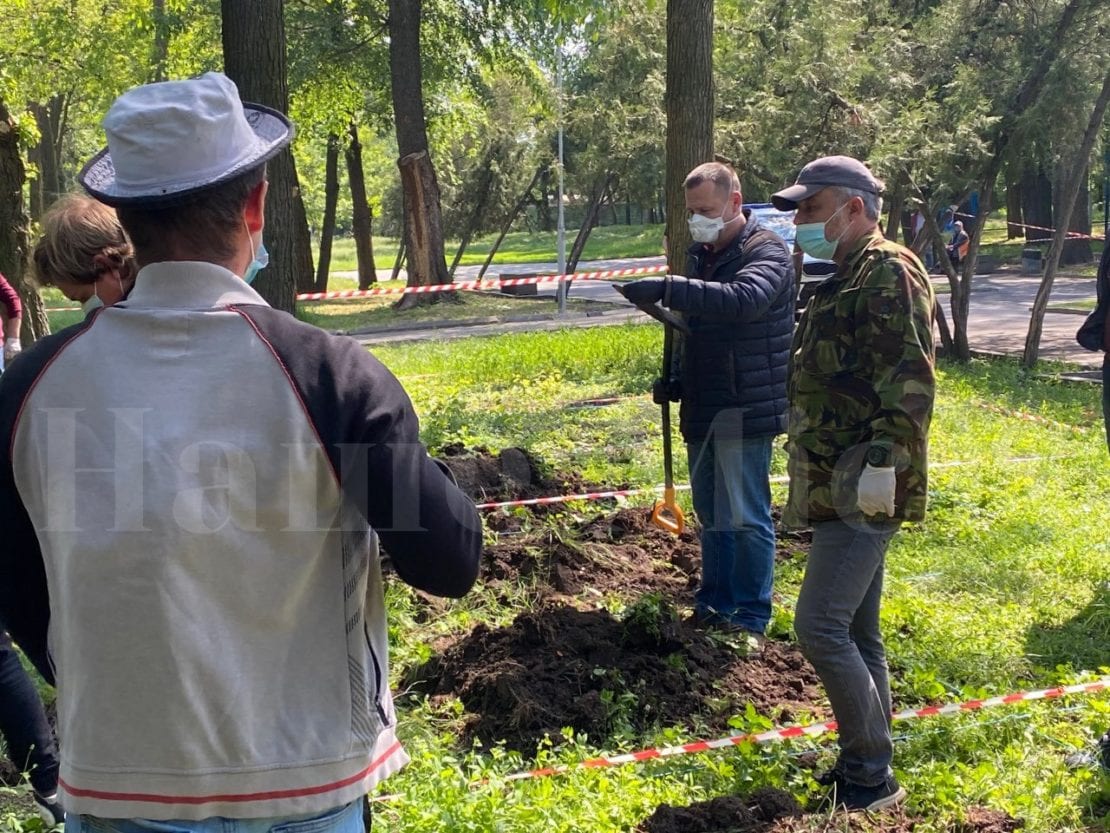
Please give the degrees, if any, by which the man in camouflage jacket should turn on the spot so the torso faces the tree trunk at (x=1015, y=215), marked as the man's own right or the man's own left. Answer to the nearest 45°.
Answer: approximately 90° to the man's own right

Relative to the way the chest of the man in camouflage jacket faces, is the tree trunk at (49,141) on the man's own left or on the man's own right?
on the man's own right

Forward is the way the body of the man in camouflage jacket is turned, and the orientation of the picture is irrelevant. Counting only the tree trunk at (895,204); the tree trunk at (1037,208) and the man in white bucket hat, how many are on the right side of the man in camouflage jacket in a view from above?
2

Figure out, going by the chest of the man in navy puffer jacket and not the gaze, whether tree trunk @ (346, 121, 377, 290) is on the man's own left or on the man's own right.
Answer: on the man's own right

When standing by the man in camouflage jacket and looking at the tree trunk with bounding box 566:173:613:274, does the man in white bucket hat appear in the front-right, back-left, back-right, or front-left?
back-left

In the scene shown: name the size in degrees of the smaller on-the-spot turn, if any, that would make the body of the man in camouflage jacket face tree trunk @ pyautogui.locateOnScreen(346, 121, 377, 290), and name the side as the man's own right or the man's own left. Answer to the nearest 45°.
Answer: approximately 45° to the man's own right

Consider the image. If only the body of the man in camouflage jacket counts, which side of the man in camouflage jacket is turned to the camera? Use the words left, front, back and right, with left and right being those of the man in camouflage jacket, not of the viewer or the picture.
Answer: left

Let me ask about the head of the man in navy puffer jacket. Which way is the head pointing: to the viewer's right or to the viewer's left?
to the viewer's left

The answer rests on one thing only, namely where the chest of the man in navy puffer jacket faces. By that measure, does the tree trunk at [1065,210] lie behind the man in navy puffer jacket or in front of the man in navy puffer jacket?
behind

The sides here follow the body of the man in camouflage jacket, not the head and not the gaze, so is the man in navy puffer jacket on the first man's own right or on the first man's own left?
on the first man's own right

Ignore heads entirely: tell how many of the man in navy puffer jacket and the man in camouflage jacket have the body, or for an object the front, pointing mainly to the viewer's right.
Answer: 0

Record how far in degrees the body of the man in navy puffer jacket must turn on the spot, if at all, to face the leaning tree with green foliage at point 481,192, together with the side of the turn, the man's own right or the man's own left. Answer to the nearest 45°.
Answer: approximately 135° to the man's own right
